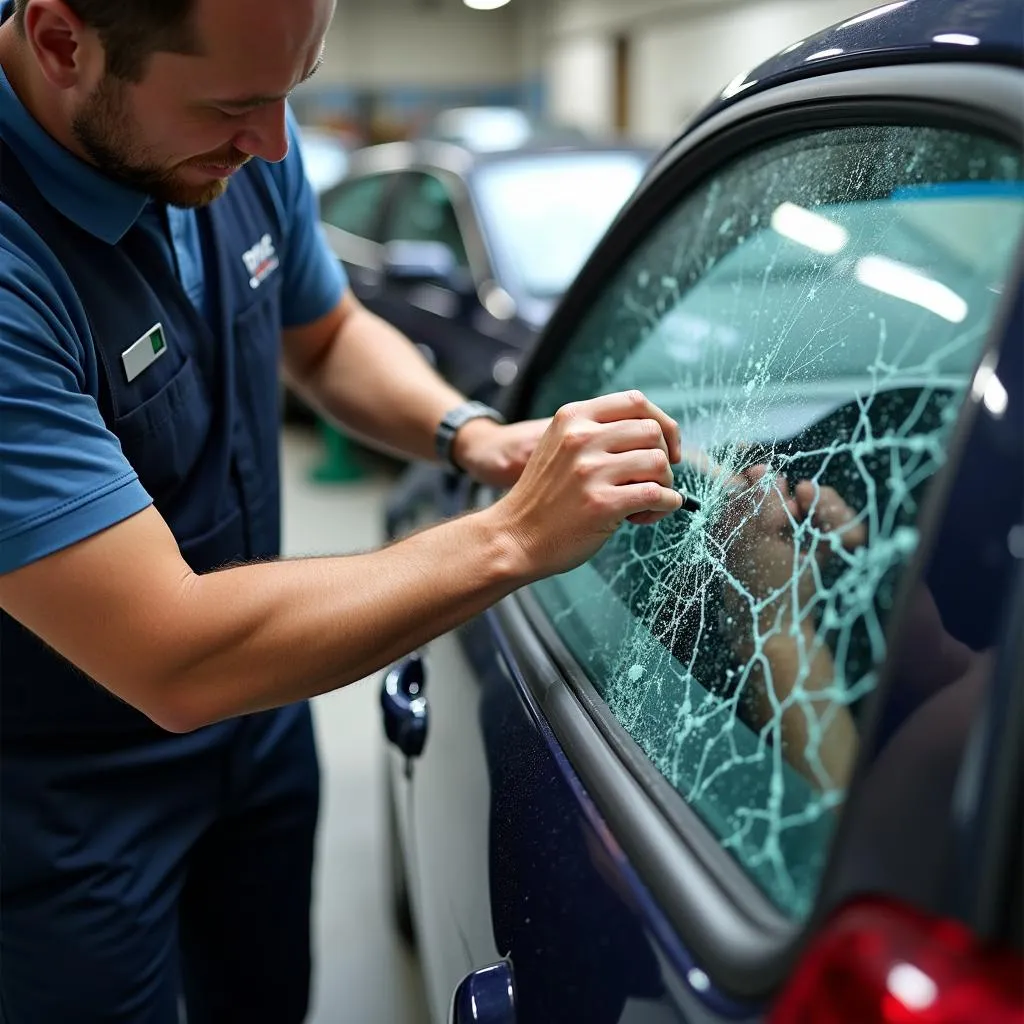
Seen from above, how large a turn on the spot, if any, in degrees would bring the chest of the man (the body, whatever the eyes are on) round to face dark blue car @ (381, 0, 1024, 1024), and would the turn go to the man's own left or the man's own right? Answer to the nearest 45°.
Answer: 0° — they already face it

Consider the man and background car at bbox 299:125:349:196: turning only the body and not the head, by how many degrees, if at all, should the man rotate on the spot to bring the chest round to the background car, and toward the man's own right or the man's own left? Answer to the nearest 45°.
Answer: approximately 135° to the man's own left

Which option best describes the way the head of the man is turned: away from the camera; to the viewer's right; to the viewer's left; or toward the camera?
to the viewer's right

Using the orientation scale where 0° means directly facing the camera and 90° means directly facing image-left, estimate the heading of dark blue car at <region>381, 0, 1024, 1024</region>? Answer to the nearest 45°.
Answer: approximately 135°

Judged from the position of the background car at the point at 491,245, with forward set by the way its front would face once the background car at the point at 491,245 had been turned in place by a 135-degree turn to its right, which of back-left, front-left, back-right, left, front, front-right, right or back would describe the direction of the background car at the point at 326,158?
right

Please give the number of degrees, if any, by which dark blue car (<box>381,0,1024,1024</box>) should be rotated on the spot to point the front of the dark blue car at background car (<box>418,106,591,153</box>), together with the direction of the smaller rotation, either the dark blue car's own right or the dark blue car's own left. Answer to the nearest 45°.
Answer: approximately 45° to the dark blue car's own right

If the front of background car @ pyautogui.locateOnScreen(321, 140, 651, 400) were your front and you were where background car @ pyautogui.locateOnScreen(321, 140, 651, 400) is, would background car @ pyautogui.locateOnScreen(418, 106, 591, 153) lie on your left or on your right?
on your left
